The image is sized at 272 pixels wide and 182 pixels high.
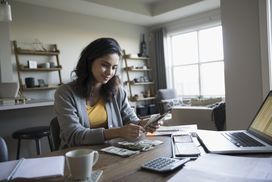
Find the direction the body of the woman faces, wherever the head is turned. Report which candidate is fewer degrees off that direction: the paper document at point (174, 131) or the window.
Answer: the paper document

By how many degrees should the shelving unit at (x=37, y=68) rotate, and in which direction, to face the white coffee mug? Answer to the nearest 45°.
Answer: approximately 45° to its right

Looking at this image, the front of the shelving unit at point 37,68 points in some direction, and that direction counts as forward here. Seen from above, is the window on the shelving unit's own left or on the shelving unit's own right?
on the shelving unit's own left

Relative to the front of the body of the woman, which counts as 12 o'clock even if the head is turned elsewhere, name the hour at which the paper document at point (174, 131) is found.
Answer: The paper document is roughly at 11 o'clock from the woman.

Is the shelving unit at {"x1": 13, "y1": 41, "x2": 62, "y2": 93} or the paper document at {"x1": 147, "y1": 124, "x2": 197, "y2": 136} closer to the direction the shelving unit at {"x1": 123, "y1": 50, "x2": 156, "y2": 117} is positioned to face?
the paper document

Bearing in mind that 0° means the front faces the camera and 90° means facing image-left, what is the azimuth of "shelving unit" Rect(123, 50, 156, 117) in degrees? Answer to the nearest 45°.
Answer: approximately 315°
